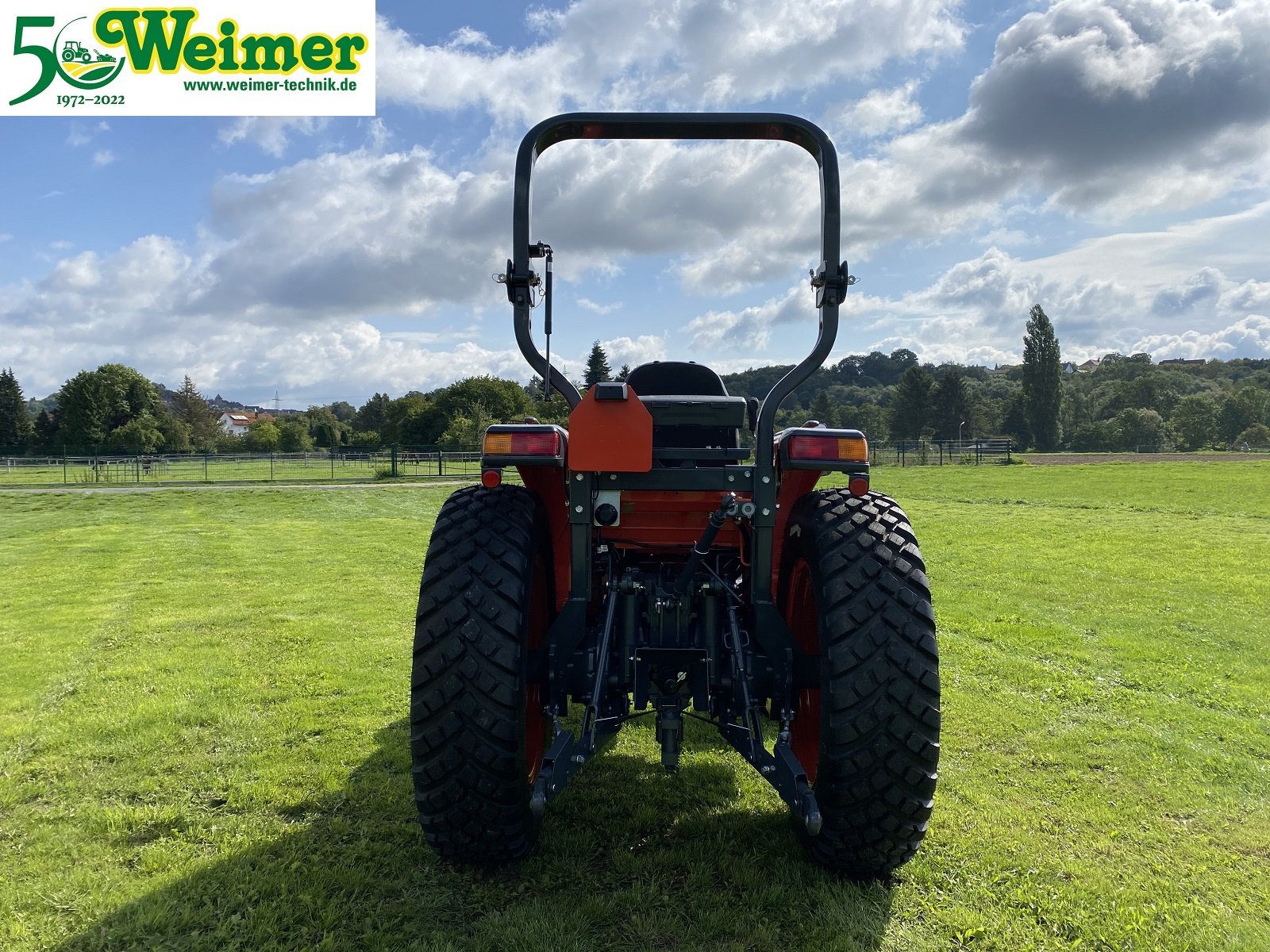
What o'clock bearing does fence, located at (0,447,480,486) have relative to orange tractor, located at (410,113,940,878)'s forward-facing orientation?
The fence is roughly at 11 o'clock from the orange tractor.

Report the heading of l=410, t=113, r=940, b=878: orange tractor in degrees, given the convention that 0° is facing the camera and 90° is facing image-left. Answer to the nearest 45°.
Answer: approximately 180°

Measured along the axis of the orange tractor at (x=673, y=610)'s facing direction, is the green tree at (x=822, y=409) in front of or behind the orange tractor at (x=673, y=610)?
in front

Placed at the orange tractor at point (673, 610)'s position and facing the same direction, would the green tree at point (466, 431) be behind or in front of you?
in front

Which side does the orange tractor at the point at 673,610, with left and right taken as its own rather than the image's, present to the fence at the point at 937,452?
front
